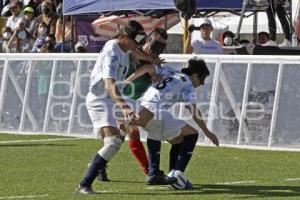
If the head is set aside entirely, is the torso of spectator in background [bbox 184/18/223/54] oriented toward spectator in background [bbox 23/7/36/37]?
no

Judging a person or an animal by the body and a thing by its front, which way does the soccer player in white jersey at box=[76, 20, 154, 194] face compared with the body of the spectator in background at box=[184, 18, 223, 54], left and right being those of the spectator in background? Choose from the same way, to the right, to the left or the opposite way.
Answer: to the left

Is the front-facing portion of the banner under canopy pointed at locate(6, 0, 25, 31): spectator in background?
no

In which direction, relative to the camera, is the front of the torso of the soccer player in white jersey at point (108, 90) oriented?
to the viewer's right

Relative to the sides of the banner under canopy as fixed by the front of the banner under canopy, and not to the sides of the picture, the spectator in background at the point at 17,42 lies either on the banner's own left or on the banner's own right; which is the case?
on the banner's own right

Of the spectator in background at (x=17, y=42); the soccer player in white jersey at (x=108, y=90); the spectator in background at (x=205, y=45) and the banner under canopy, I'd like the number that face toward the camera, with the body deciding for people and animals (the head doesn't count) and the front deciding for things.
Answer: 3

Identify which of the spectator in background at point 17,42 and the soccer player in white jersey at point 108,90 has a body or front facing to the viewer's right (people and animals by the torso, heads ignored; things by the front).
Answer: the soccer player in white jersey

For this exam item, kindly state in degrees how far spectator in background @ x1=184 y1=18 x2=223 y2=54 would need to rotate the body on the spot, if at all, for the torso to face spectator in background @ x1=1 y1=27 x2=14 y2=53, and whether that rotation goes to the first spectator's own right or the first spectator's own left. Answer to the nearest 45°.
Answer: approximately 135° to the first spectator's own right

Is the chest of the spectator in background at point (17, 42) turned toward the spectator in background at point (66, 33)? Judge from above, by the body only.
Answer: no

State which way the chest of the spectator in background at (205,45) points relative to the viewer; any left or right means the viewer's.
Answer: facing the viewer

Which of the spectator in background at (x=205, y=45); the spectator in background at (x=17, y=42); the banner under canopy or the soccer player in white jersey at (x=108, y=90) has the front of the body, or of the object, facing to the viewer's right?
the soccer player in white jersey

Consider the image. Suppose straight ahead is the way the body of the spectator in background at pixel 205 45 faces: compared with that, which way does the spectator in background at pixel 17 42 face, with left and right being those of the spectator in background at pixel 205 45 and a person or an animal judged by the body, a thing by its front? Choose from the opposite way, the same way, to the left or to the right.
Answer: the same way

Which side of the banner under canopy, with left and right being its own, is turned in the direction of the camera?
front
